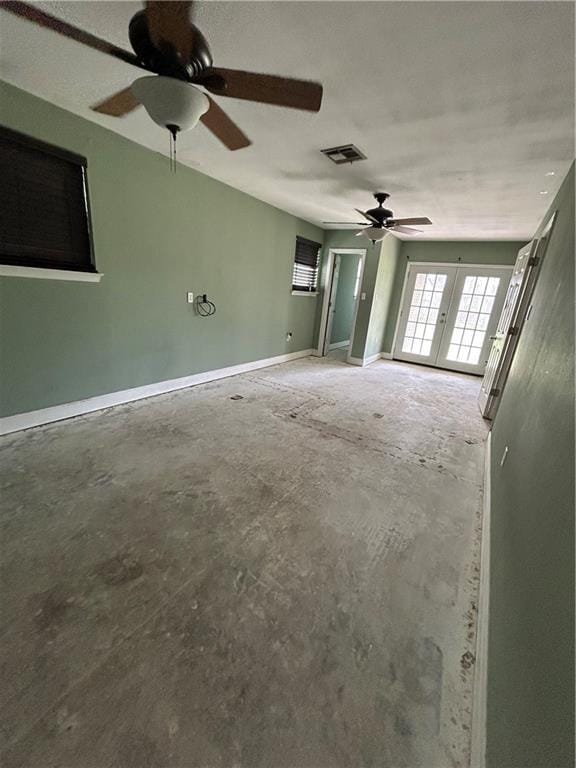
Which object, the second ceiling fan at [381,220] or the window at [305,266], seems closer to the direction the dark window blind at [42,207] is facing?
the second ceiling fan

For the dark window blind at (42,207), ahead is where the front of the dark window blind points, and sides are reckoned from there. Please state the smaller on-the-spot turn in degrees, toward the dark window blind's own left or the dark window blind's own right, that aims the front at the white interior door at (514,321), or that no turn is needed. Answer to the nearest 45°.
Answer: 0° — it already faces it

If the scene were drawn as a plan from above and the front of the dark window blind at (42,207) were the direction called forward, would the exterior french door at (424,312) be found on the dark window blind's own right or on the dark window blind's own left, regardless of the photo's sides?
on the dark window blind's own left

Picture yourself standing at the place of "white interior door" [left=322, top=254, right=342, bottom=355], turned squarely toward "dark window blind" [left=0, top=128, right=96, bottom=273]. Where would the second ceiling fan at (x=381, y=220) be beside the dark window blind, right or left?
left

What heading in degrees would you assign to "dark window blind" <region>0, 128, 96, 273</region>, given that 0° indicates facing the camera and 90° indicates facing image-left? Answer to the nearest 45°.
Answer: approximately 315°

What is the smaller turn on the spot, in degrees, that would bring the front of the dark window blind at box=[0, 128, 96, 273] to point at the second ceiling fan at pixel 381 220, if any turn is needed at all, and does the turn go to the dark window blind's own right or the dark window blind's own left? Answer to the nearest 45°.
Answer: approximately 45° to the dark window blind's own left
